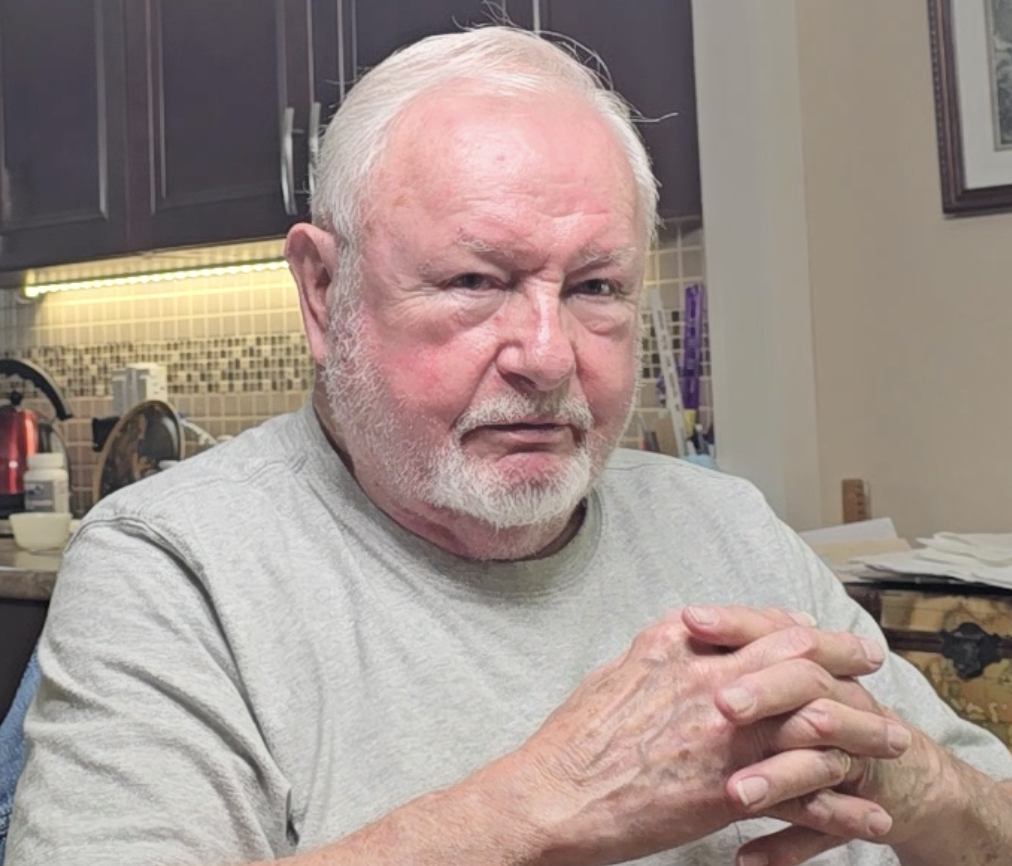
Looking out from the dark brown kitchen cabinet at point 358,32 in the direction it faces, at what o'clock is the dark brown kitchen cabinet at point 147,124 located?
the dark brown kitchen cabinet at point 147,124 is roughly at 4 o'clock from the dark brown kitchen cabinet at point 358,32.

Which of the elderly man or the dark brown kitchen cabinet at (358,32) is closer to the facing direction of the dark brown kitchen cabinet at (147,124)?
the elderly man

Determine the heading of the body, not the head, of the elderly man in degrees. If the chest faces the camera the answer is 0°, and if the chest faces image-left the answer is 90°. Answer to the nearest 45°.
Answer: approximately 315°
